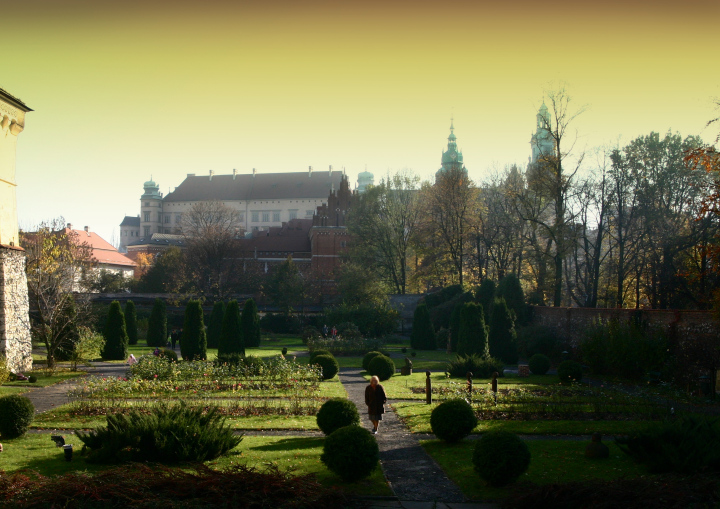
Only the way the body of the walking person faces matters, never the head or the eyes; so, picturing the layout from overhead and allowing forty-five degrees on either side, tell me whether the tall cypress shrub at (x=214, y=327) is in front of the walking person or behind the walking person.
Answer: behind

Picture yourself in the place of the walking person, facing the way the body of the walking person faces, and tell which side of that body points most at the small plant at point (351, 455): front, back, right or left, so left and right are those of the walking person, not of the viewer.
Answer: front

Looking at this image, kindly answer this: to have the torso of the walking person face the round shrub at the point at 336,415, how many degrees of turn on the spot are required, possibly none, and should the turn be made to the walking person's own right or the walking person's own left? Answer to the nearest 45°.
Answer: approximately 45° to the walking person's own right

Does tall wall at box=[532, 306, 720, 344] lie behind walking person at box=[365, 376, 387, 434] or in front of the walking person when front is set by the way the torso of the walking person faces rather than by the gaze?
behind

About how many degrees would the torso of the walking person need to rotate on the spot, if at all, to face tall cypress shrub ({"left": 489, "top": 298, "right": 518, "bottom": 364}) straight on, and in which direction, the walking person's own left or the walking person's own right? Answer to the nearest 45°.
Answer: approximately 180°

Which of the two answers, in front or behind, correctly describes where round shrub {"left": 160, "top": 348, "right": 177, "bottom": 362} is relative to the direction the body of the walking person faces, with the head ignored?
behind

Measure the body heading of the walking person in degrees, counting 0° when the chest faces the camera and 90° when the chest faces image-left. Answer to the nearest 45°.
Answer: approximately 0°

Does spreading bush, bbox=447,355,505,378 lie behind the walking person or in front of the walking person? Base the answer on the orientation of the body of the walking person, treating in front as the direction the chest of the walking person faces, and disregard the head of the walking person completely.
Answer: behind

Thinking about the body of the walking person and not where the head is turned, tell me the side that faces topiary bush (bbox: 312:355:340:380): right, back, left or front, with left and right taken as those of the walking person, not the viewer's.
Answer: back

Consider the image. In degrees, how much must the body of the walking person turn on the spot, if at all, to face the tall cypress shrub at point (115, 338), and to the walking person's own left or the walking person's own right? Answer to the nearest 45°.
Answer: approximately 135° to the walking person's own right
